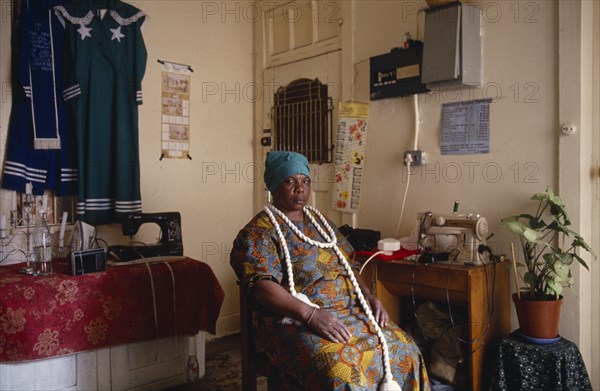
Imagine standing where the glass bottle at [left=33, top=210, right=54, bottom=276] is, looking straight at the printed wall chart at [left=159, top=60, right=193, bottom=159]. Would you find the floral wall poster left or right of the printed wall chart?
right

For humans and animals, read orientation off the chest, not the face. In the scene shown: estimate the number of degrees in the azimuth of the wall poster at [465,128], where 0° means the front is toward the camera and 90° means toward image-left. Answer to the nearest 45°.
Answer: approximately 0°

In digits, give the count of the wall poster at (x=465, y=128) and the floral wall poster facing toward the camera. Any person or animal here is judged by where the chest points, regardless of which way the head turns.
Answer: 2

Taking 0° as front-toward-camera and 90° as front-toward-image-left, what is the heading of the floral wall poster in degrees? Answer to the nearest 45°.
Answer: approximately 0°

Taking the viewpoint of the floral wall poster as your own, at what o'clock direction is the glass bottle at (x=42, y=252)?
The glass bottle is roughly at 2 o'clock from the floral wall poster.

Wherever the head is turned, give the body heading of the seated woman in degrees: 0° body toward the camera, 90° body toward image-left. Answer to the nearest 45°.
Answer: approximately 315°

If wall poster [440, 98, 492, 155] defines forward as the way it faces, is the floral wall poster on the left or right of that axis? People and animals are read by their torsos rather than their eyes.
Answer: on its right

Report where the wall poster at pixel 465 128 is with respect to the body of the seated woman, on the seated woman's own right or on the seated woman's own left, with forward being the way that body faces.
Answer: on the seated woman's own left
